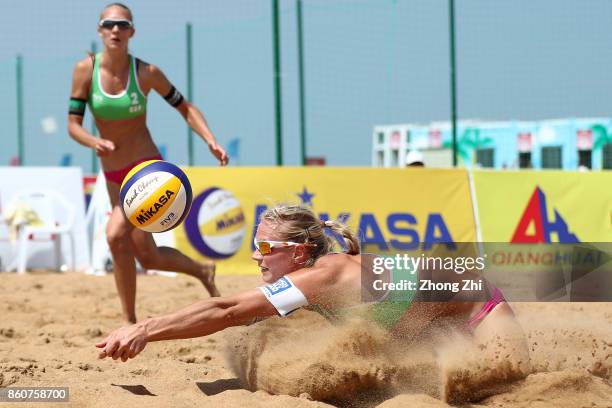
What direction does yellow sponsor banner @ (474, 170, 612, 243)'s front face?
toward the camera

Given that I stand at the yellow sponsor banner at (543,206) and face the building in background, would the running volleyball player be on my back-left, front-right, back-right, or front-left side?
back-left

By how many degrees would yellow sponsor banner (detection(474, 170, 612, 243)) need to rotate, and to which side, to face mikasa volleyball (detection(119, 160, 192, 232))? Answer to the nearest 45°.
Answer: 0° — it already faces it

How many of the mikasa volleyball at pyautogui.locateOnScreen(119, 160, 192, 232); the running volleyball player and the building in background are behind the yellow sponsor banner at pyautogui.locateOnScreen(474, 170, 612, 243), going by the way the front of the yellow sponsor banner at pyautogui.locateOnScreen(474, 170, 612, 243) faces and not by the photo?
1

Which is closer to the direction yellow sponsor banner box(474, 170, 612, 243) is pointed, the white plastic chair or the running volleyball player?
the running volleyball player

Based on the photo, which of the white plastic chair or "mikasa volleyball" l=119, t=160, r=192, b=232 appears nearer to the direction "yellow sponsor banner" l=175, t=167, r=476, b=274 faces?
the mikasa volleyball

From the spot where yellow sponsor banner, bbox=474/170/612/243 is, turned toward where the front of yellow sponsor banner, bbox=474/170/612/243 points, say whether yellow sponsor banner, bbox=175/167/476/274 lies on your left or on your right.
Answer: on your right

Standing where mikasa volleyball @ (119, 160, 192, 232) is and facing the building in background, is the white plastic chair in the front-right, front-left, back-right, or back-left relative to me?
front-left

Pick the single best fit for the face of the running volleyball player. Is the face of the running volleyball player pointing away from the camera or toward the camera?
toward the camera

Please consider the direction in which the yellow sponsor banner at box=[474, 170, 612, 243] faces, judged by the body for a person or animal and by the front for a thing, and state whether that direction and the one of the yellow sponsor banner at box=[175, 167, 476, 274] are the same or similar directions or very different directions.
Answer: same or similar directions

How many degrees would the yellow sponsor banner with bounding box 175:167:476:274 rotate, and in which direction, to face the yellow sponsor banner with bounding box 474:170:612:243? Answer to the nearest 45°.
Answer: approximately 90° to its left

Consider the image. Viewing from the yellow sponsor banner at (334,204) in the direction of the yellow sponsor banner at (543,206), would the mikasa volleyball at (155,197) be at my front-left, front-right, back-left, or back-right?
back-right

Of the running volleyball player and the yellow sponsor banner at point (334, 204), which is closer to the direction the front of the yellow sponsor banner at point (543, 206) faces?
the running volleyball player

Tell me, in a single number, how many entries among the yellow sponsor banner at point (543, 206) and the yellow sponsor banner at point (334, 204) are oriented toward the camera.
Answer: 2

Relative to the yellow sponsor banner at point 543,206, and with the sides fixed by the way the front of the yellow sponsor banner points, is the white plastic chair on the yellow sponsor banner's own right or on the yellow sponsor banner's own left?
on the yellow sponsor banner's own right

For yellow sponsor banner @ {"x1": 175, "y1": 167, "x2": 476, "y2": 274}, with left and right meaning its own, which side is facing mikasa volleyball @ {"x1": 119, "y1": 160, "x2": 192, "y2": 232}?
front

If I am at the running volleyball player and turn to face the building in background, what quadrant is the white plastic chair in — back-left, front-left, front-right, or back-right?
front-left
